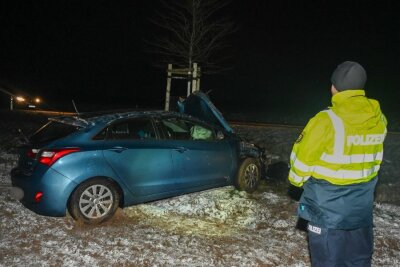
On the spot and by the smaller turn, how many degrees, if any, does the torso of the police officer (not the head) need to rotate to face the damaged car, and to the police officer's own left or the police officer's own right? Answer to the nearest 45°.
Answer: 0° — they already face it

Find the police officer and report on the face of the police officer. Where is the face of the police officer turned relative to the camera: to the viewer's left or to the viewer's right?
to the viewer's left

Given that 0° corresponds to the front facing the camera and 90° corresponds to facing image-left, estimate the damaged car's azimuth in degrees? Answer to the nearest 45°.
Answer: approximately 225°

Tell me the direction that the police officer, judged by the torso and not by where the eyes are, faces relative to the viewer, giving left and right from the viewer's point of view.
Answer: facing away from the viewer and to the left of the viewer
